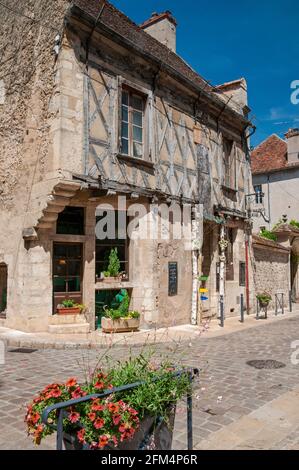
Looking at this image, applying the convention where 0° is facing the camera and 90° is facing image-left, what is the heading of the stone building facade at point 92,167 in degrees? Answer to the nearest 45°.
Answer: approximately 315°

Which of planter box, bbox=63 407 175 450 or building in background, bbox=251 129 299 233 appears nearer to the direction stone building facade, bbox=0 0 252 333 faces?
the planter box

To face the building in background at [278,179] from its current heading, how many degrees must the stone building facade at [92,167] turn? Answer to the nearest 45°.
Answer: approximately 90° to its left

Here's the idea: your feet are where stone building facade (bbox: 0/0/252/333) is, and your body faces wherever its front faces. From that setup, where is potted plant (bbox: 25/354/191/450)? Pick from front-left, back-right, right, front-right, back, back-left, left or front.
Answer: front-right

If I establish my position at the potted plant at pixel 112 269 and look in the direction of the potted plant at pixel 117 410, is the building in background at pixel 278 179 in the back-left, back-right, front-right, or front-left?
back-left

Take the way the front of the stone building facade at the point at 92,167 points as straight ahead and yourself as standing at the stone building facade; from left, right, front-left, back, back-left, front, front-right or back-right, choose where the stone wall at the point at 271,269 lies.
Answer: left

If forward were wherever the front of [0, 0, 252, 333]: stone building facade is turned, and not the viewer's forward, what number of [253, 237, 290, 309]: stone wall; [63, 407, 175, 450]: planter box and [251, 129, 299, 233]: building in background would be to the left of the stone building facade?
2
